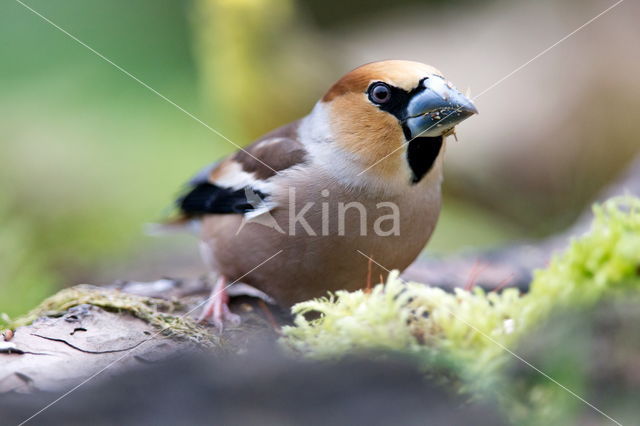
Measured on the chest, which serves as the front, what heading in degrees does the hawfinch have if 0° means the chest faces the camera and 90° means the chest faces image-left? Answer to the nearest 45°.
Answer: approximately 315°
